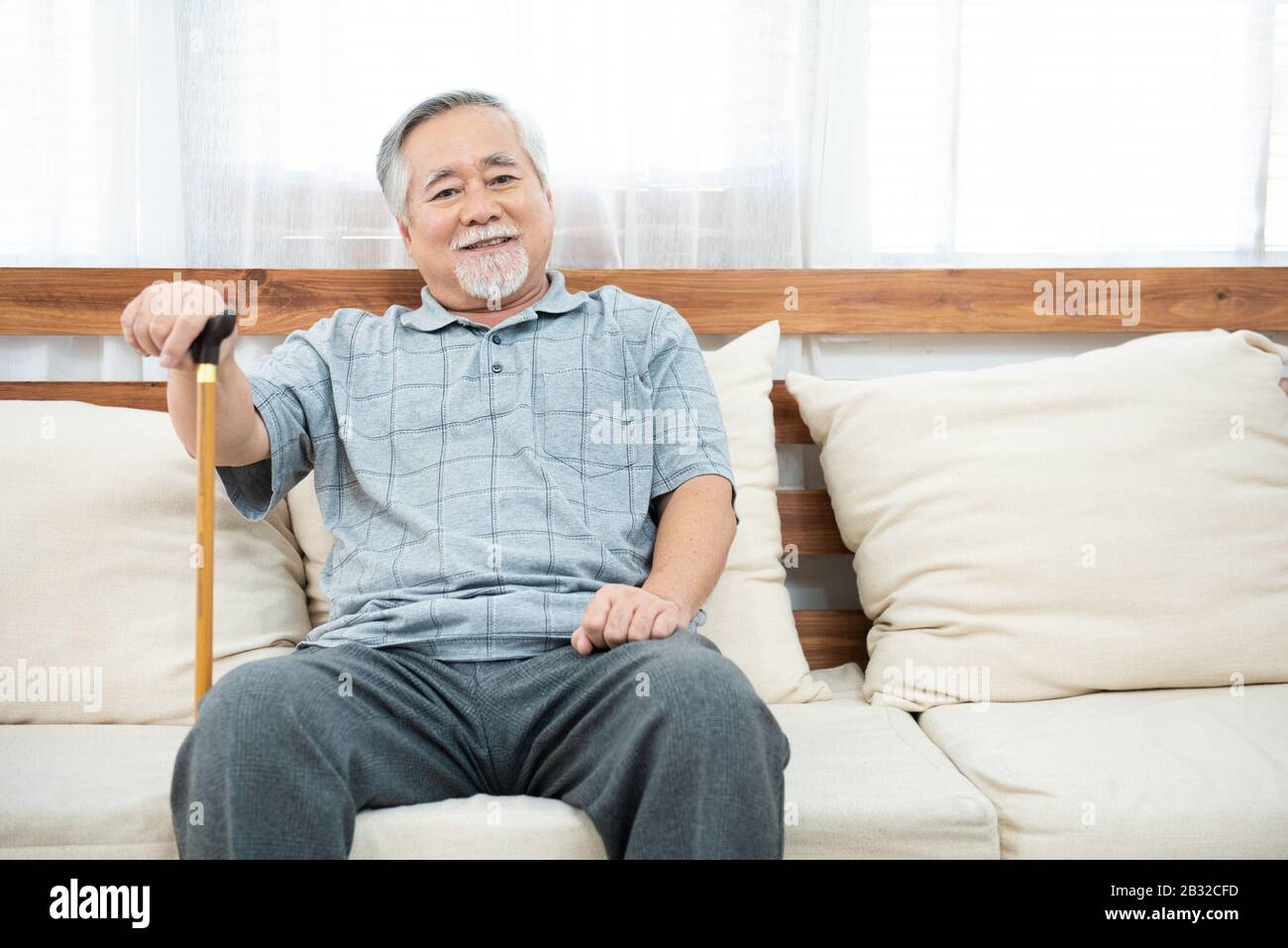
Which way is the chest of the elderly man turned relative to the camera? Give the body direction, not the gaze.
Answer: toward the camera

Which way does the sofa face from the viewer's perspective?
toward the camera
